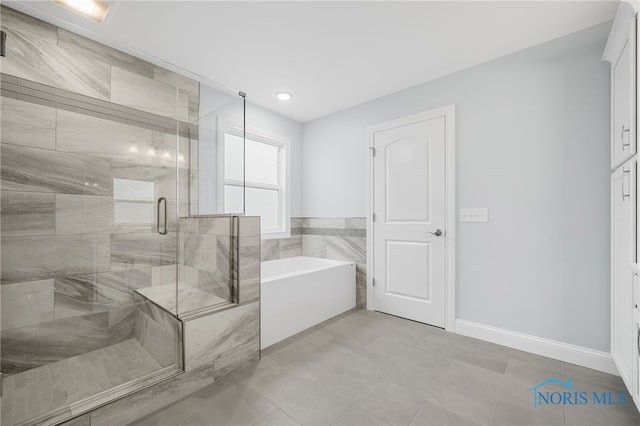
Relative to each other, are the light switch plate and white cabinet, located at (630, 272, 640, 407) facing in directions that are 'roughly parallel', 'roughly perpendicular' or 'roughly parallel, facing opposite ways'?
roughly perpendicular

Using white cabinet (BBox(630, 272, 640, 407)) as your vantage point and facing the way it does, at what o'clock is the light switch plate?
The light switch plate is roughly at 1 o'clock from the white cabinet.

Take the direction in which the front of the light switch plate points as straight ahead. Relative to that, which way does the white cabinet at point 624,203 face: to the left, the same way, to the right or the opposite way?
to the right

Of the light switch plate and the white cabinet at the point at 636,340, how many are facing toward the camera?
1

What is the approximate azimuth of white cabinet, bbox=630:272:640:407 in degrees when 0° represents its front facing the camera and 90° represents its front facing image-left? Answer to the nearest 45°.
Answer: approximately 90°

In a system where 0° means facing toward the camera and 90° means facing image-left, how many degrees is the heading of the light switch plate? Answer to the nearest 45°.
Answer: approximately 0°

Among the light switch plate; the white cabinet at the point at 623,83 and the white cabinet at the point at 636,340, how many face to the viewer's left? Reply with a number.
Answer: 2

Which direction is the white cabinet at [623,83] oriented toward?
to the viewer's left

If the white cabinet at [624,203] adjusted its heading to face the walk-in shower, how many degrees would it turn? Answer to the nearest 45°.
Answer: approximately 45° to its left

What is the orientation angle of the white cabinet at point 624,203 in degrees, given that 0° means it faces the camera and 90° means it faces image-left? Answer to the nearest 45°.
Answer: approximately 90°

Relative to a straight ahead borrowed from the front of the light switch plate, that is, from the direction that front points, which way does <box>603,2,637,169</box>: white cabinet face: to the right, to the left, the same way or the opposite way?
to the right
